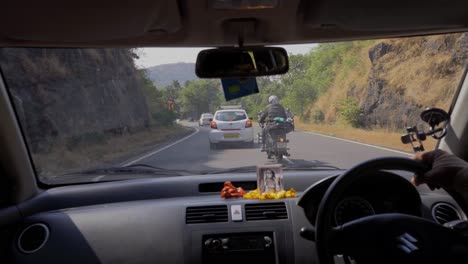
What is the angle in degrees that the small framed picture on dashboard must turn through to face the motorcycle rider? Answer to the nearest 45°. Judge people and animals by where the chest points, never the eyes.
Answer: approximately 180°

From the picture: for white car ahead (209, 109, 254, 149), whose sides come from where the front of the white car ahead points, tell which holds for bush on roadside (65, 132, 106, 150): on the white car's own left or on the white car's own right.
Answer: on the white car's own left

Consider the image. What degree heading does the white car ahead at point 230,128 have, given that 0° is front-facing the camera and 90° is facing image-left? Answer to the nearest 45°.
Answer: approximately 180°

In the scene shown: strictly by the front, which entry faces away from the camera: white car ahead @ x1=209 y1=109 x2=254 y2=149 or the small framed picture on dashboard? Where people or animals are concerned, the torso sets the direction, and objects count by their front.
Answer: the white car ahead

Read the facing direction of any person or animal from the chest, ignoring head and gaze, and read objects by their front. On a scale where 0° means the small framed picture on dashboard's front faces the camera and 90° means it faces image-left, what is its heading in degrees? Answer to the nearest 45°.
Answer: approximately 0°

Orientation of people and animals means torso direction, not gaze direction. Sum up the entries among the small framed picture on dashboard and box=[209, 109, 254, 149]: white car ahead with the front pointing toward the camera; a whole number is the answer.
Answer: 1

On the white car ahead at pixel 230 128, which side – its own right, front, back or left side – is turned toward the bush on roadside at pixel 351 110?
right

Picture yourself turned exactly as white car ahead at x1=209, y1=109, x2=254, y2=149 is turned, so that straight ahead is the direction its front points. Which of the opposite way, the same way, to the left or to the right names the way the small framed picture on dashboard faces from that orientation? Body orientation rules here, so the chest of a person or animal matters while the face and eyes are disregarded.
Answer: the opposite way

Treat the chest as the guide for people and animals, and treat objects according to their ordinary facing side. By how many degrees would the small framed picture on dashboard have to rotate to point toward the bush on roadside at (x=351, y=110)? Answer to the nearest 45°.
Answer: approximately 135° to its left
